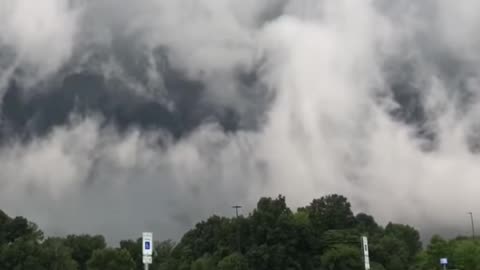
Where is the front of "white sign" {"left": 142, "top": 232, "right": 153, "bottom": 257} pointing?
toward the camera
